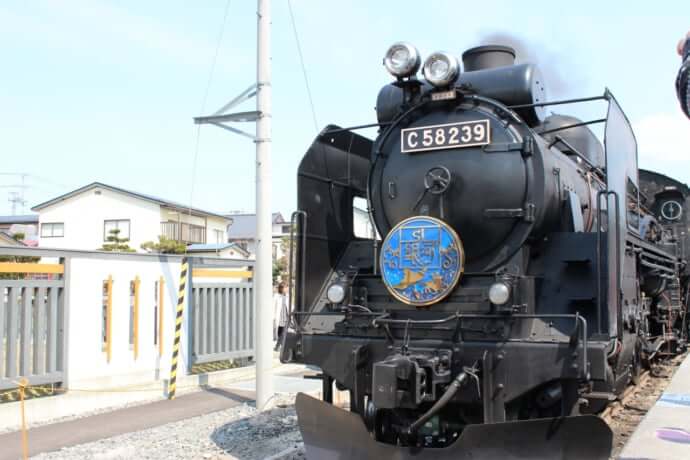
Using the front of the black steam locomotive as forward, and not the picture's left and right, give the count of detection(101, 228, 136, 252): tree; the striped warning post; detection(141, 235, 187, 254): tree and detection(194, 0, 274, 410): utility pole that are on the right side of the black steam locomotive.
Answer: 4

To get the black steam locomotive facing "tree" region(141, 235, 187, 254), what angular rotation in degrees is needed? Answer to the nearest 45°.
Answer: approximately 90° to its right

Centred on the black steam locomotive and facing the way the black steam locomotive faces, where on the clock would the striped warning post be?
The striped warning post is roughly at 3 o'clock from the black steam locomotive.

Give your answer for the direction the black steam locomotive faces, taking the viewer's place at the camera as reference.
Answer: facing the viewer and to the left of the viewer

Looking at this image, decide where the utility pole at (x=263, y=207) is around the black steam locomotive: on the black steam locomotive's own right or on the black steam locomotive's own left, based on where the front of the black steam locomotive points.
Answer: on the black steam locomotive's own right

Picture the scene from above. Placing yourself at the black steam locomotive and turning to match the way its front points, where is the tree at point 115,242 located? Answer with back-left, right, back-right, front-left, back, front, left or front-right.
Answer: right

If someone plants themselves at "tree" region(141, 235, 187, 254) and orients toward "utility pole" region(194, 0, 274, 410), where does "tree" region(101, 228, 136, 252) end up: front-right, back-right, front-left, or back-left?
back-right

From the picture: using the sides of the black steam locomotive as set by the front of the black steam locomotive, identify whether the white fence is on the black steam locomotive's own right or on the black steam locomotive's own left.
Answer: on the black steam locomotive's own right

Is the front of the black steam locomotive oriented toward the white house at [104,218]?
no
